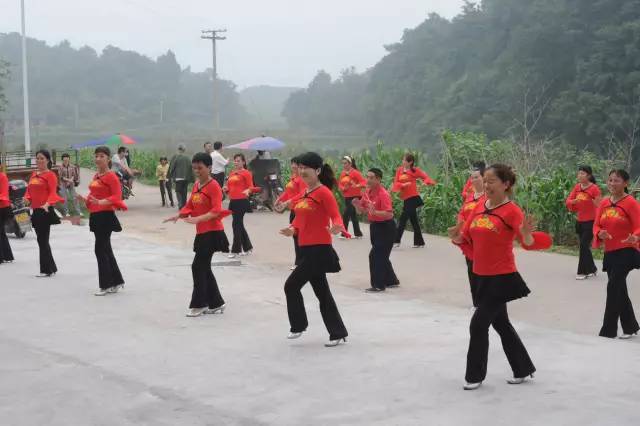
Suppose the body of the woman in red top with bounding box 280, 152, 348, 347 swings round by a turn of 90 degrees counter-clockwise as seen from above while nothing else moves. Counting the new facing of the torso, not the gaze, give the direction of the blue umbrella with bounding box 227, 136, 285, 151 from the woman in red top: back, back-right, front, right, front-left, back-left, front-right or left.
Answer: back-left

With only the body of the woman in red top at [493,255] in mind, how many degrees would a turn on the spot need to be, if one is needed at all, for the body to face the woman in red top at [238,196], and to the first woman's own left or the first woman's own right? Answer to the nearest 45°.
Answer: approximately 90° to the first woman's own right

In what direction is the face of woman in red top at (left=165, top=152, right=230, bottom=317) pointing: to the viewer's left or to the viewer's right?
to the viewer's left

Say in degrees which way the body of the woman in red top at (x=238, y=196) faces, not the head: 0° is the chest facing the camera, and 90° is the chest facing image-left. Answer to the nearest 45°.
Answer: approximately 45°

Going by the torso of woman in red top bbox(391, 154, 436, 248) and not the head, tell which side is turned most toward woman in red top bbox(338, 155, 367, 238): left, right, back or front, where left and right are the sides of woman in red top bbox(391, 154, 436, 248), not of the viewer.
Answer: right

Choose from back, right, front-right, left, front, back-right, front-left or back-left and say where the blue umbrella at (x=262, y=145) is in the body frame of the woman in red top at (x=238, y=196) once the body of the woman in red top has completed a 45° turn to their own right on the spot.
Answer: right

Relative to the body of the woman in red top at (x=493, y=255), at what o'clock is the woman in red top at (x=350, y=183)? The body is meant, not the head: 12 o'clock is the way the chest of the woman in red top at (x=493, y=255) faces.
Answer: the woman in red top at (x=350, y=183) is roughly at 4 o'clock from the woman in red top at (x=493, y=255).

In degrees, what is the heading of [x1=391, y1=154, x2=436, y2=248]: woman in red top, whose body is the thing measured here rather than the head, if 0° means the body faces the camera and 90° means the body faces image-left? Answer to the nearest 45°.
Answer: approximately 45°

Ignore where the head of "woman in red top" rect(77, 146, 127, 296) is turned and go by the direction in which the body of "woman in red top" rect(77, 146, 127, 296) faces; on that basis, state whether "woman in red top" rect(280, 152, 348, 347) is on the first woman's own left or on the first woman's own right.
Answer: on the first woman's own left

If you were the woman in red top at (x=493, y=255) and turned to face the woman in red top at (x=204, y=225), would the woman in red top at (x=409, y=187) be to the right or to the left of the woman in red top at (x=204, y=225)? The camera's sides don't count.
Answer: right

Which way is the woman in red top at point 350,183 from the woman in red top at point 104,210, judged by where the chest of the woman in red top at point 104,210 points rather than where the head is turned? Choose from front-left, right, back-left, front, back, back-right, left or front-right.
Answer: back

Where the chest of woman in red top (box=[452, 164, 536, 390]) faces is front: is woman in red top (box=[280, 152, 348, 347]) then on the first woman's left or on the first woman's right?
on the first woman's right
